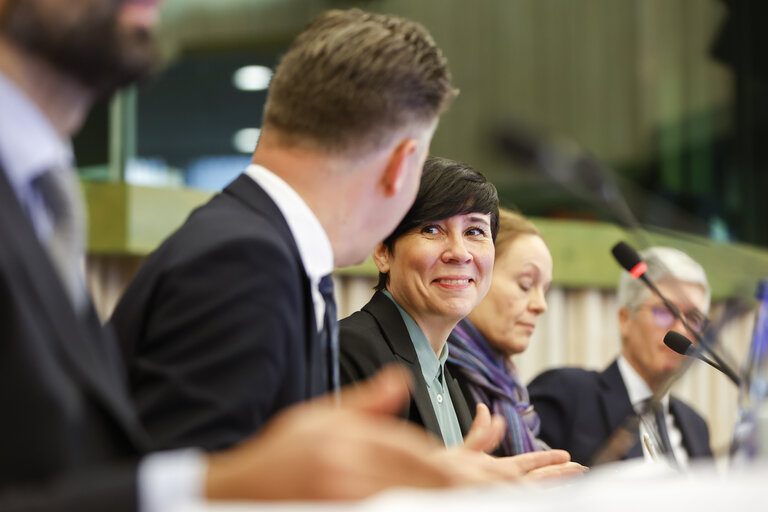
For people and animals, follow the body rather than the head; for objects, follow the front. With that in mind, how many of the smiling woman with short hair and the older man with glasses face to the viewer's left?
0

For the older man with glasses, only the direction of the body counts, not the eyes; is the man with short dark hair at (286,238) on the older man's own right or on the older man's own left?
on the older man's own right

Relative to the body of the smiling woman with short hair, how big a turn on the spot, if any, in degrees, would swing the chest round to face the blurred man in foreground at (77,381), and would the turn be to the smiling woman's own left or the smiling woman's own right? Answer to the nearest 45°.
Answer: approximately 45° to the smiling woman's own right

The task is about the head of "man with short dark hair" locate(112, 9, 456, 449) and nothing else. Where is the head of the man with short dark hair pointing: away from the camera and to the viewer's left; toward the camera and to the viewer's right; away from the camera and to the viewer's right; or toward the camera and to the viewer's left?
away from the camera and to the viewer's right

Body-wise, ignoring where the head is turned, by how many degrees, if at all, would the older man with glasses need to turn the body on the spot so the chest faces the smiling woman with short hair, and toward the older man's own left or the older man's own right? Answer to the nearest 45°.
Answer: approximately 45° to the older man's own right

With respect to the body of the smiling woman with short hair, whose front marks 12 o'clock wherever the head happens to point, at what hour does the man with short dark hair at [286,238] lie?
The man with short dark hair is roughly at 2 o'clock from the smiling woman with short hair.

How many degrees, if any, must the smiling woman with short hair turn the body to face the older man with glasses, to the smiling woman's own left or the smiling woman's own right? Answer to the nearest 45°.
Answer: approximately 90° to the smiling woman's own left

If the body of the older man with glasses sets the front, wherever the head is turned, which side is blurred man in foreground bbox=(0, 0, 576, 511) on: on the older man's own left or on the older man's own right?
on the older man's own right
